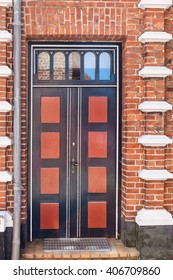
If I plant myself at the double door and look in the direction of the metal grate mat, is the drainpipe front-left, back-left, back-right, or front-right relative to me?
front-right

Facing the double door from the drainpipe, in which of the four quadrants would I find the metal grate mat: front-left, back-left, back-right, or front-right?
front-right

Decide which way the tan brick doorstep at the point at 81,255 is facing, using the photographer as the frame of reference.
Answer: facing the viewer
